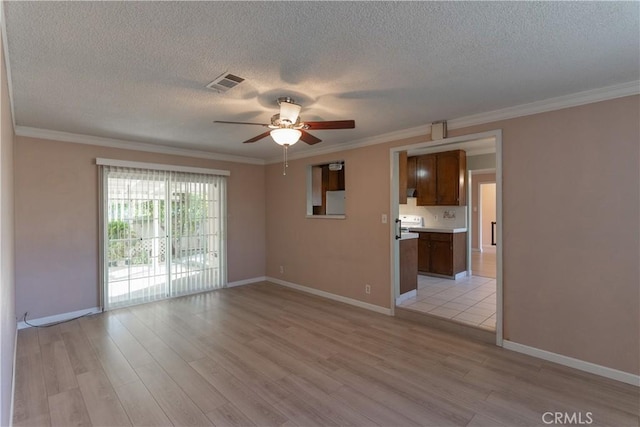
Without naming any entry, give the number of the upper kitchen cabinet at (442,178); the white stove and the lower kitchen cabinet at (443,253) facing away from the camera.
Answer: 0

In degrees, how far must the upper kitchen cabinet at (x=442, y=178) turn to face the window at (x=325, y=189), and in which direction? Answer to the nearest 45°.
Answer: approximately 45° to its right

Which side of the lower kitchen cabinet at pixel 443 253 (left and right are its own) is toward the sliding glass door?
front

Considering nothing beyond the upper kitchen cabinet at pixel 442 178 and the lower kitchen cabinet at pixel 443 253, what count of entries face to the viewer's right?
0

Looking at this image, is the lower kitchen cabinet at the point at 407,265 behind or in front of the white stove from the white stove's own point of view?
in front

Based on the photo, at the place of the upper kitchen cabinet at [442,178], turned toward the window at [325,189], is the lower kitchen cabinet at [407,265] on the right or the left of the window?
left

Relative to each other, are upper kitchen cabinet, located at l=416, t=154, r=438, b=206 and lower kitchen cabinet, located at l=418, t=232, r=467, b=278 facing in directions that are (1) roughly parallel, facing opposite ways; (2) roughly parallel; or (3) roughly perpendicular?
roughly parallel

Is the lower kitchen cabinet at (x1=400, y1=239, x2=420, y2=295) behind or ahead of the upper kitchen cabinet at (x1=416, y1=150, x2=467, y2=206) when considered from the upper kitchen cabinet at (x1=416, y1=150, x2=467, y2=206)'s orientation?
ahead

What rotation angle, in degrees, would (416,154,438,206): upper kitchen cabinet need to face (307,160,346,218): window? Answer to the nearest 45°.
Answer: approximately 45° to its right

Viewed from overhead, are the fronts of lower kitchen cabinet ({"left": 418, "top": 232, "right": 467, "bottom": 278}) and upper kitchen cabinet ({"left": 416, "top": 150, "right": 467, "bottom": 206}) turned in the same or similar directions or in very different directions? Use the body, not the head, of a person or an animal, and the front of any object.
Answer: same or similar directions
